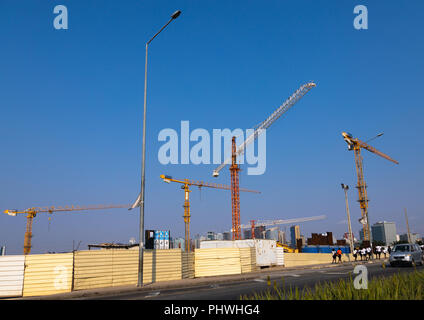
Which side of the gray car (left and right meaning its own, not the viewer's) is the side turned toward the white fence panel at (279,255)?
right
